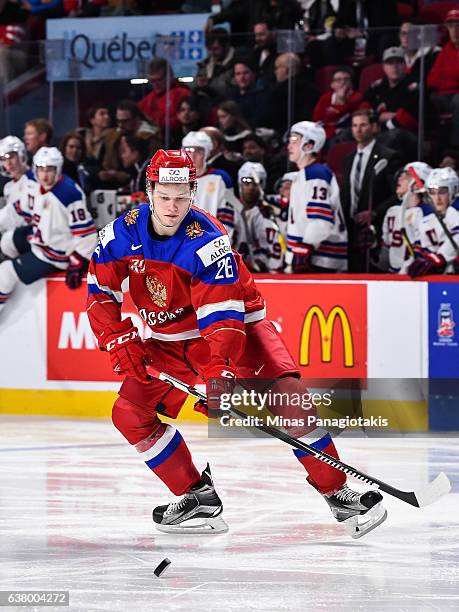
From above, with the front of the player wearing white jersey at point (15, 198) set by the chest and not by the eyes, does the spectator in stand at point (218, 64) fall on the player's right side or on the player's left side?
on the player's left side

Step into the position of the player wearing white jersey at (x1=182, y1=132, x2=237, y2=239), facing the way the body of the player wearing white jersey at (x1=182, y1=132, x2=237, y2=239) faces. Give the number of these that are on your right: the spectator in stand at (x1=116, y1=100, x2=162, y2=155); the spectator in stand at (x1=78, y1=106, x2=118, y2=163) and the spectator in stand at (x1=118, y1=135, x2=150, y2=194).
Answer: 3

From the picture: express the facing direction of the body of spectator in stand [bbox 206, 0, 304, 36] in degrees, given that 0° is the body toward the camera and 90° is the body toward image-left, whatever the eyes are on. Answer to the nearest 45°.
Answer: approximately 0°

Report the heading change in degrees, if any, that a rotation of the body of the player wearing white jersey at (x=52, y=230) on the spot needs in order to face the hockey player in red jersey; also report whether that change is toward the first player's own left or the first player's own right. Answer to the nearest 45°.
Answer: approximately 45° to the first player's own left

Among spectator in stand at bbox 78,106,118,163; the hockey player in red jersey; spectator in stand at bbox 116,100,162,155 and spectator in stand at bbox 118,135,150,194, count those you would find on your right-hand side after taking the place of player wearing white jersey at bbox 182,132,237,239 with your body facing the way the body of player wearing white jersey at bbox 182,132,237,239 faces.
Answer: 3

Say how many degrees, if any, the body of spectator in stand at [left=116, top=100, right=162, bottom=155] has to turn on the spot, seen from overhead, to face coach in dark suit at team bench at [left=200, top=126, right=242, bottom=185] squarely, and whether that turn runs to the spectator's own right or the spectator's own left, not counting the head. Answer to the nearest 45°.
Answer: approximately 90° to the spectator's own left

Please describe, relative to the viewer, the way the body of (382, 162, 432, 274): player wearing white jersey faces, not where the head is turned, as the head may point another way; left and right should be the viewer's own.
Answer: facing the viewer and to the left of the viewer

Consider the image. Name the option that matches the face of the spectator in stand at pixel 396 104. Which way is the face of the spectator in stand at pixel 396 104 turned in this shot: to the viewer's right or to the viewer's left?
to the viewer's left

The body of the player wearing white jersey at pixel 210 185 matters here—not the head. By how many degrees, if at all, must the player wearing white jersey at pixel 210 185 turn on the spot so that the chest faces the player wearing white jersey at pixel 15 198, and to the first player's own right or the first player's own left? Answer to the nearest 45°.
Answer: approximately 45° to the first player's own right

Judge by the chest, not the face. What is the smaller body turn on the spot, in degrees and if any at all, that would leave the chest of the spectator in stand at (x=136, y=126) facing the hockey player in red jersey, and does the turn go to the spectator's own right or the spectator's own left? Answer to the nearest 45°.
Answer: approximately 45° to the spectator's own left

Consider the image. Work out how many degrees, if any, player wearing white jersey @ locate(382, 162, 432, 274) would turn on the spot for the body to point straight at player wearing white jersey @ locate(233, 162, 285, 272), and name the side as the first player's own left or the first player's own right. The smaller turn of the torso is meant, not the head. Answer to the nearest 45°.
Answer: approximately 45° to the first player's own right
